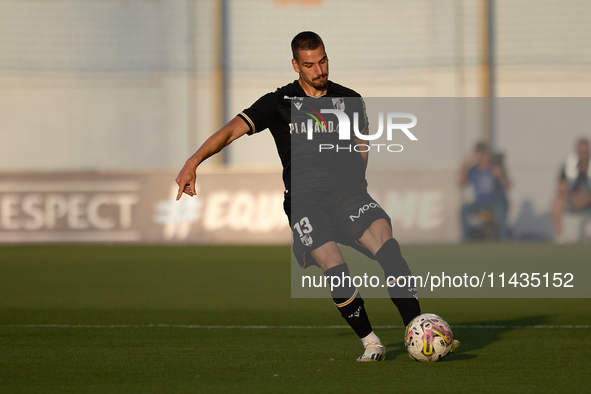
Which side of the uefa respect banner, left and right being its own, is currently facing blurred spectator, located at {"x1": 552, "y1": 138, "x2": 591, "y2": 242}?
left

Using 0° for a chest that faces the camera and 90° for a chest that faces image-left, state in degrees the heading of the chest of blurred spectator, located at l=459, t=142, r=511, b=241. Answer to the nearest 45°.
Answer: approximately 0°

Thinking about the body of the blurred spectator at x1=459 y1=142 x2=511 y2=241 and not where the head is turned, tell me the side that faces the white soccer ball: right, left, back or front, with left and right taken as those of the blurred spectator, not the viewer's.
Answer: front

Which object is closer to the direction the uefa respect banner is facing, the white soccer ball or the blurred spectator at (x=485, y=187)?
the white soccer ball

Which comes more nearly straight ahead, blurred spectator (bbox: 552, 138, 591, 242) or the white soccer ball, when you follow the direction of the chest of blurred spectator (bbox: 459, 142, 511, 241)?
the white soccer ball

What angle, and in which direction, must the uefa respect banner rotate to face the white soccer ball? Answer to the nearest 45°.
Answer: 0° — it already faces it

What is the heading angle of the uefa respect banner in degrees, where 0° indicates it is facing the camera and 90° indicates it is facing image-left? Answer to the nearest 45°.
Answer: approximately 0°

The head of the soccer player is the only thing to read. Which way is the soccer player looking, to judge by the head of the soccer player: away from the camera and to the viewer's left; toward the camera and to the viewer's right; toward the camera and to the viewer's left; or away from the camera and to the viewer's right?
toward the camera and to the viewer's right

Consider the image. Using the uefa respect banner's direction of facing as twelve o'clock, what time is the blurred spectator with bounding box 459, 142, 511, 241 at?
The blurred spectator is roughly at 9 o'clock from the uefa respect banner.

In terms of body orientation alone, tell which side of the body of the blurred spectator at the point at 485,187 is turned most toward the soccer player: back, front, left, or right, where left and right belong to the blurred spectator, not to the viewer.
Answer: front

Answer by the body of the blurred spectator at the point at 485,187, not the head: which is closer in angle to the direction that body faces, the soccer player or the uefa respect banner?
the soccer player

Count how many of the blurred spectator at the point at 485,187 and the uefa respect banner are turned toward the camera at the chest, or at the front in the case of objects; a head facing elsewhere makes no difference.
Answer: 2
